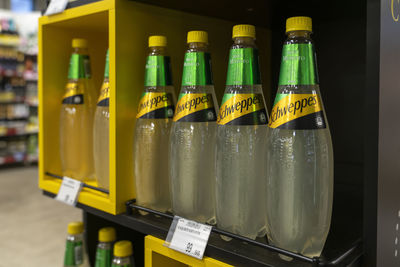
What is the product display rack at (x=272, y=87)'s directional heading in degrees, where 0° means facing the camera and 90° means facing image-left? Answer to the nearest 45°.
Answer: approximately 45°

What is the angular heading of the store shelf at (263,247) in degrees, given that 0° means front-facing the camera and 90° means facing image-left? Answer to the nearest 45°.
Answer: approximately 45°

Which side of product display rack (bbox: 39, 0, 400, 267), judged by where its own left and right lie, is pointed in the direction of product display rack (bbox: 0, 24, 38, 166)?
right
